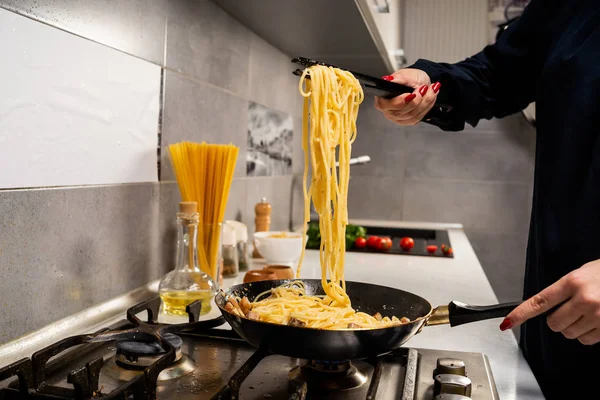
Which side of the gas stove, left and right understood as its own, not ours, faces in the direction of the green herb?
left

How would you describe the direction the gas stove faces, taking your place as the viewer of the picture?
facing to the right of the viewer

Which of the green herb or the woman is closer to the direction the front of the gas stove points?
the woman

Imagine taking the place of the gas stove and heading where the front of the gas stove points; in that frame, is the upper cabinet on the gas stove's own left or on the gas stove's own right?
on the gas stove's own left

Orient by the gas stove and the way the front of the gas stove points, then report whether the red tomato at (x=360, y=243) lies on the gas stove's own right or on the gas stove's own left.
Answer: on the gas stove's own left

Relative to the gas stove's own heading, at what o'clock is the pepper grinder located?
The pepper grinder is roughly at 9 o'clock from the gas stove.
